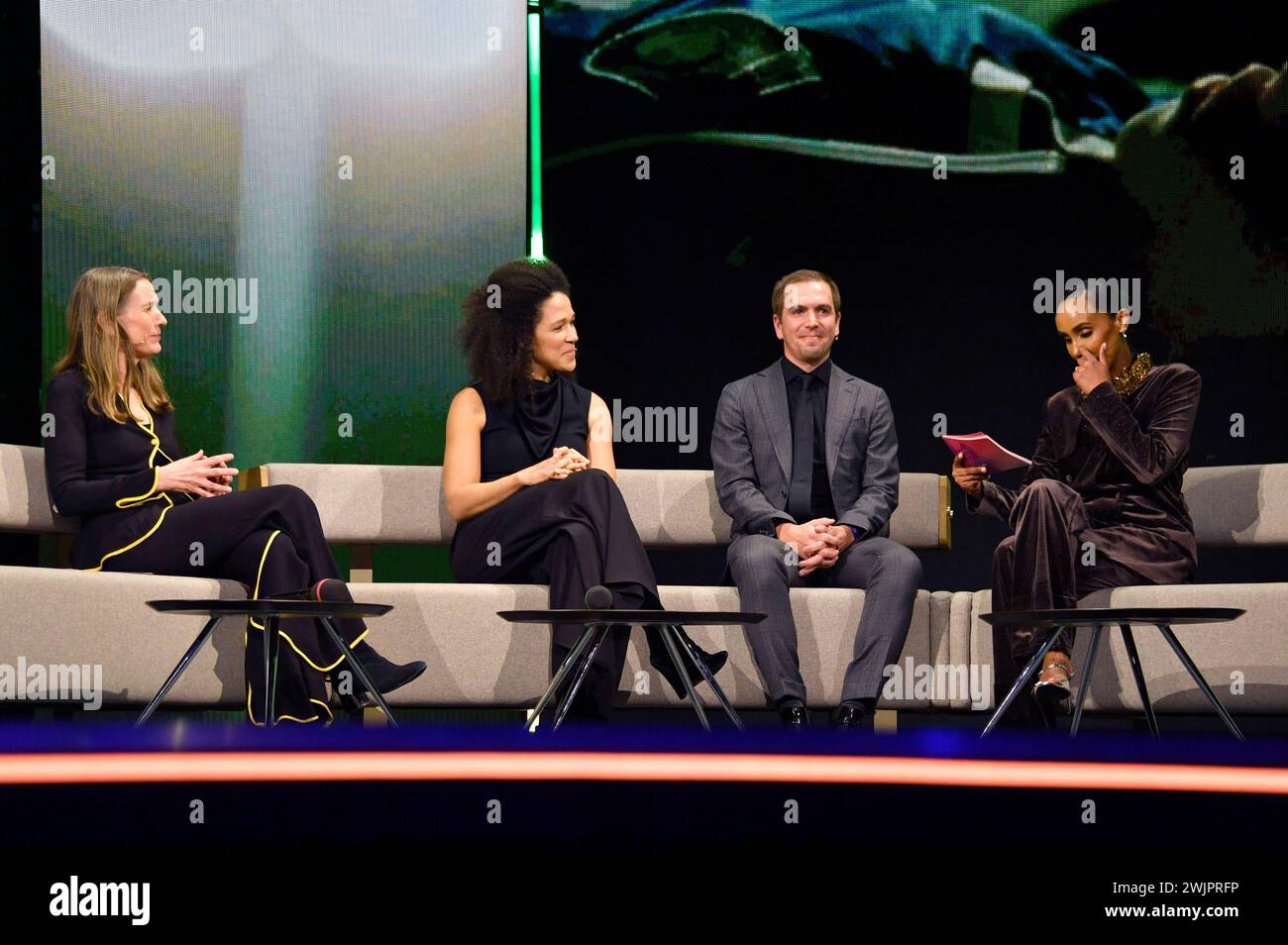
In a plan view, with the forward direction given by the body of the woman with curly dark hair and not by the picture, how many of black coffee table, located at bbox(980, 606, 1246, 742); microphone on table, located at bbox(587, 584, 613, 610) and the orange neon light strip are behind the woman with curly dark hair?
0

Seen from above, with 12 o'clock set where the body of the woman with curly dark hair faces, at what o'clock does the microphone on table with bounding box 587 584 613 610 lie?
The microphone on table is roughly at 1 o'clock from the woman with curly dark hair.

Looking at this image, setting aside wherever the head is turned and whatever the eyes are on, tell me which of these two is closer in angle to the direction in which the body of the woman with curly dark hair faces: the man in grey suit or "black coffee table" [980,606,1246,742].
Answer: the black coffee table

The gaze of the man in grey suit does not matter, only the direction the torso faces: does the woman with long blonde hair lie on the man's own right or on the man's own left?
on the man's own right

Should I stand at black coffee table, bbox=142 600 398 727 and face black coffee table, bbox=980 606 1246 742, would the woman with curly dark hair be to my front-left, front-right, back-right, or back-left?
front-left

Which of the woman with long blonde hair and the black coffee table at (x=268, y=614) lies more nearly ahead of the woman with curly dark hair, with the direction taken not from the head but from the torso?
the black coffee table

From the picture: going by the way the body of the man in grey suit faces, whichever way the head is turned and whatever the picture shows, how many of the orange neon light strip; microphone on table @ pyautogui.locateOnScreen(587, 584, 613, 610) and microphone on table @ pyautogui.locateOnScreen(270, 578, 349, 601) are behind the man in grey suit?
0

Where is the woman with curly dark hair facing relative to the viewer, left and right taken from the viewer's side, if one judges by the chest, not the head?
facing the viewer and to the right of the viewer

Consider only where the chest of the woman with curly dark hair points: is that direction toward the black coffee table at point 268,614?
no

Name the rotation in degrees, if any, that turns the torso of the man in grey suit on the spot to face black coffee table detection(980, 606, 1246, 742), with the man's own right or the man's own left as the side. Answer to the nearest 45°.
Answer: approximately 45° to the man's own left

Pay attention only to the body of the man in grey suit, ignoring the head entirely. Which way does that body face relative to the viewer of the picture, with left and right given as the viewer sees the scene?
facing the viewer

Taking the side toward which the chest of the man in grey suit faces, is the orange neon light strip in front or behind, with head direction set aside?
in front

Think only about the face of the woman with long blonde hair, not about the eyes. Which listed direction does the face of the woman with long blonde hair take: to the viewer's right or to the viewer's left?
to the viewer's right

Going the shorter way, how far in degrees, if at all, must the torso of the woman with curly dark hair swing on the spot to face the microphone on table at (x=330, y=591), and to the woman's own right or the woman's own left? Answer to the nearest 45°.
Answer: approximately 90° to the woman's own right

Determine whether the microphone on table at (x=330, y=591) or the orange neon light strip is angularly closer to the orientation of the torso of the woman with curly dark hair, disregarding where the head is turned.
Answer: the orange neon light strip

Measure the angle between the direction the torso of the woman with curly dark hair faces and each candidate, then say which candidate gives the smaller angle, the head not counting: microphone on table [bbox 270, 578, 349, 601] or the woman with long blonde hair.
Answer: the microphone on table

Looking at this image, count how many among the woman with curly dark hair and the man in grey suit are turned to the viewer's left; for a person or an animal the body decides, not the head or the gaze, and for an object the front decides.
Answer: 0
